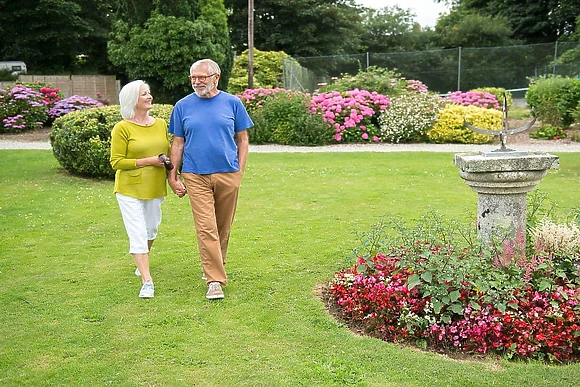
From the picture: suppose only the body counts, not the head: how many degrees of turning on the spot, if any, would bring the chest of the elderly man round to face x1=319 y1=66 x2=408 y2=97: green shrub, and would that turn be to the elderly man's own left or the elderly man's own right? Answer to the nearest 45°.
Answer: approximately 180°

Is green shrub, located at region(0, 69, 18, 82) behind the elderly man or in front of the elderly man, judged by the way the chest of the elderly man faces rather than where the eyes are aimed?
behind

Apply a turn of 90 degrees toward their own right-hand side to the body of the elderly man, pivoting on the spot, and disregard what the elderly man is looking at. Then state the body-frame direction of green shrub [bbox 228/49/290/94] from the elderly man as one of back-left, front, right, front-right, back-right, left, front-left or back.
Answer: right

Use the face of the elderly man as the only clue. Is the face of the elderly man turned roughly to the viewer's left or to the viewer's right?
to the viewer's left

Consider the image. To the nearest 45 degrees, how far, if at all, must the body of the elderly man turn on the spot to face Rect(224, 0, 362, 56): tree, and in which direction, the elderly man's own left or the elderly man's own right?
approximately 180°

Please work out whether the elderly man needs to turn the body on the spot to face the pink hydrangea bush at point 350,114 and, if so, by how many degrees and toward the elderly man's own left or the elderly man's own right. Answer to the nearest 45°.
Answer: approximately 180°

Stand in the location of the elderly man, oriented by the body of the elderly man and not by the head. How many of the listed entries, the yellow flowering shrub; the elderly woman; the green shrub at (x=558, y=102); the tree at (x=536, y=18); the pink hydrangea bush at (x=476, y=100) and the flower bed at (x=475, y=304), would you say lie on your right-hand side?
1

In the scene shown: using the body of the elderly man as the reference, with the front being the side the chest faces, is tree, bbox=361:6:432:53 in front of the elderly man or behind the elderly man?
behind

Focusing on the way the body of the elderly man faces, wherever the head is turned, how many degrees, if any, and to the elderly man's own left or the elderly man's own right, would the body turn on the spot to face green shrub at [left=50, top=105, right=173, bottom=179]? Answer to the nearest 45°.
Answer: approximately 180°

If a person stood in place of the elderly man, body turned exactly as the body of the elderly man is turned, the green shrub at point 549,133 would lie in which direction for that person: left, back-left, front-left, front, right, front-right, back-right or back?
back-left

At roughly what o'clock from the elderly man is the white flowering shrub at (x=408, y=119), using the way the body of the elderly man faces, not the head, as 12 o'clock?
The white flowering shrub is roughly at 7 o'clock from the elderly man.

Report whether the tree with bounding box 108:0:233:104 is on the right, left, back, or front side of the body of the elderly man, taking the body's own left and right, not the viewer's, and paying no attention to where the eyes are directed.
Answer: back

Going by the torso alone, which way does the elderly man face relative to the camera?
toward the camera

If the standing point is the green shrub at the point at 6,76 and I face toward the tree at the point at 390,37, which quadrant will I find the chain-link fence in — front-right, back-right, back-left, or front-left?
front-right

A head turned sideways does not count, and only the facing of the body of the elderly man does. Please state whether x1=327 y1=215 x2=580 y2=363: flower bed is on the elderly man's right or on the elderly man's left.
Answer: on the elderly man's left

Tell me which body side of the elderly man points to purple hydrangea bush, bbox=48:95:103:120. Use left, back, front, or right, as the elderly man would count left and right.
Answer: back

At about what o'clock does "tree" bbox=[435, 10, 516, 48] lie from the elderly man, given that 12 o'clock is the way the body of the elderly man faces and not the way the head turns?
The tree is roughly at 7 o'clock from the elderly man.
